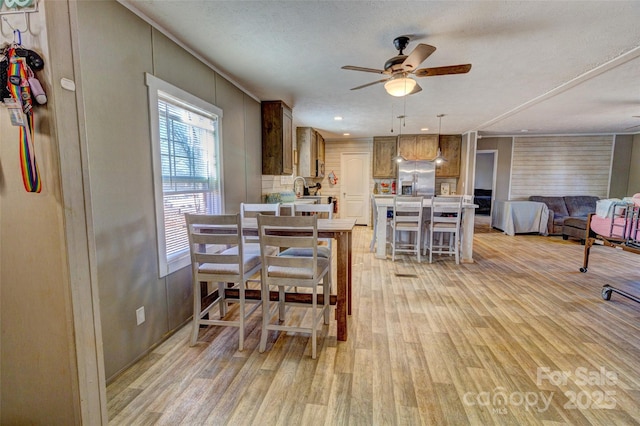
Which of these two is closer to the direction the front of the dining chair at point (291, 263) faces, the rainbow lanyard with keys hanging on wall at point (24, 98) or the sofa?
the sofa

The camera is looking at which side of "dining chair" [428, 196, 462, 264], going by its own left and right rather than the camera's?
back

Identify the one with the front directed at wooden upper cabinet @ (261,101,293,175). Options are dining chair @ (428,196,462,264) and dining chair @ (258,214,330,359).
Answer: dining chair @ (258,214,330,359)

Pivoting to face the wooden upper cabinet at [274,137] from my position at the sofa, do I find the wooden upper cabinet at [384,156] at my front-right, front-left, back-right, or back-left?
front-right

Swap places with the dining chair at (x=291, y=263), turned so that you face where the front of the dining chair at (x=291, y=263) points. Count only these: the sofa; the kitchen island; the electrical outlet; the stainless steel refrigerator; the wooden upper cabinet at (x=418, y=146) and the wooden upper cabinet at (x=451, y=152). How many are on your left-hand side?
1

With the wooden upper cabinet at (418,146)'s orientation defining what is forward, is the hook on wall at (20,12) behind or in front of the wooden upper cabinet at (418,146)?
in front

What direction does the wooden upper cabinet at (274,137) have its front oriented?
to the viewer's right

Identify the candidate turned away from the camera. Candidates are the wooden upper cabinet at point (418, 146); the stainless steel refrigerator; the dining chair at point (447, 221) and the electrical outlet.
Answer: the dining chair

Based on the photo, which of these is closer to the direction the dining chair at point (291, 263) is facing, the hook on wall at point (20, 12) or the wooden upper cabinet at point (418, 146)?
the wooden upper cabinet

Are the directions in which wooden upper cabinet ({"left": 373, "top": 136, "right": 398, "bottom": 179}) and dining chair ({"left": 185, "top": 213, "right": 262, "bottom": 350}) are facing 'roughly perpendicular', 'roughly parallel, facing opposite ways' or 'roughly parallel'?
roughly parallel, facing opposite ways

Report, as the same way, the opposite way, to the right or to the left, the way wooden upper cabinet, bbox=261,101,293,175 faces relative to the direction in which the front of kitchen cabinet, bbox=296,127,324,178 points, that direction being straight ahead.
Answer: the same way

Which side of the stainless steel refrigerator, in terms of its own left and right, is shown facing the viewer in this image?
front

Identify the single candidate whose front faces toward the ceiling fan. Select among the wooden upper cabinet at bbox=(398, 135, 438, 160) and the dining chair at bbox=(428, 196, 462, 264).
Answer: the wooden upper cabinet

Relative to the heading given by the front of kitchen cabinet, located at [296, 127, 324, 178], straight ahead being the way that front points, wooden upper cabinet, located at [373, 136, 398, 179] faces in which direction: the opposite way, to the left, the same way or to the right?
to the right

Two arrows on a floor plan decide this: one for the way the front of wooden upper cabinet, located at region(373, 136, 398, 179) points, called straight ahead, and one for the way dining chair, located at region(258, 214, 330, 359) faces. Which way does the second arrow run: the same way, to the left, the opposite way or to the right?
the opposite way

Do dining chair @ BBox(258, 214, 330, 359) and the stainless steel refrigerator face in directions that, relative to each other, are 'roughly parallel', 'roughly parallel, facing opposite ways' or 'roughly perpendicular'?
roughly parallel, facing opposite ways

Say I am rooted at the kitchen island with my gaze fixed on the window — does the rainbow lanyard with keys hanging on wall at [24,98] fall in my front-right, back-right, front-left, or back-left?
front-left

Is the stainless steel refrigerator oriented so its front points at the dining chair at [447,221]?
yes

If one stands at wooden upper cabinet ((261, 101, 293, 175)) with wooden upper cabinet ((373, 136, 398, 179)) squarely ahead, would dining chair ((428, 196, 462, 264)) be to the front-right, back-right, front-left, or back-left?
front-right

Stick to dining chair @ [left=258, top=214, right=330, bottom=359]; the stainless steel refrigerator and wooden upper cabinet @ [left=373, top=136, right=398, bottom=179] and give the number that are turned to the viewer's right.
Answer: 0

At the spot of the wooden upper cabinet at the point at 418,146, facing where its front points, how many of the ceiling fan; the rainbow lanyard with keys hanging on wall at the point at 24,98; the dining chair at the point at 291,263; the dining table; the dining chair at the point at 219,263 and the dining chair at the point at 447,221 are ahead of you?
6

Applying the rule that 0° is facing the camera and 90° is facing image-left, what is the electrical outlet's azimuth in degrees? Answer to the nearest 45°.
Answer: approximately 315°

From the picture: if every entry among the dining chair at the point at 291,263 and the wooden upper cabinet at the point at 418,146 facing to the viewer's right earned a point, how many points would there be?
0

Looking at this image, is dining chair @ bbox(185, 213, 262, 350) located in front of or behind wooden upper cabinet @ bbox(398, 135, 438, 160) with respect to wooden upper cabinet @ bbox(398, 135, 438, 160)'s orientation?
in front
